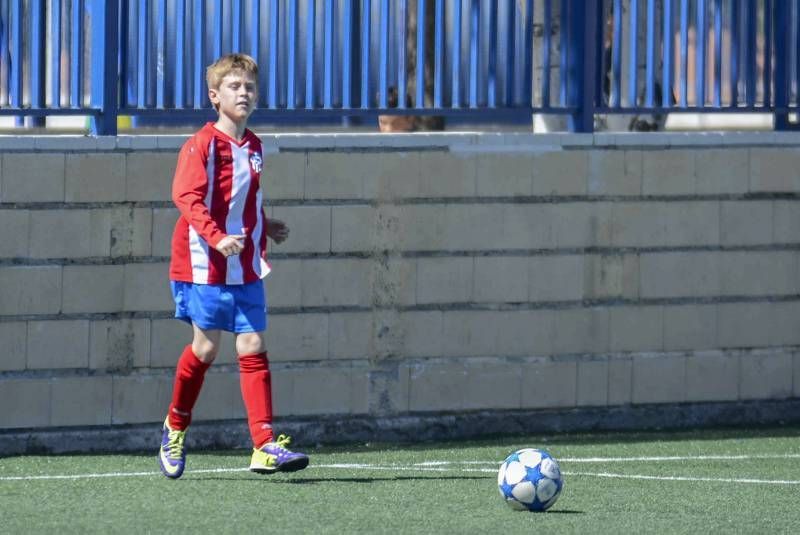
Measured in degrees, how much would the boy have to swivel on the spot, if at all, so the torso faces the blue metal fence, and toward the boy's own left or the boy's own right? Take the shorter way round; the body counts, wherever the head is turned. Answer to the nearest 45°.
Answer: approximately 90° to the boy's own left

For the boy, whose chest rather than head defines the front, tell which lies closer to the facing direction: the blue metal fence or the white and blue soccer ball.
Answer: the white and blue soccer ball

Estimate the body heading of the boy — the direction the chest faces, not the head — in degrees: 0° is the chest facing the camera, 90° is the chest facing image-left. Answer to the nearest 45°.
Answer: approximately 315°

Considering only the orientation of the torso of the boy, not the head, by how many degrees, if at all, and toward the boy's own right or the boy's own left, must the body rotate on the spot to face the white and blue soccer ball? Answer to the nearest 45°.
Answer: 0° — they already face it
